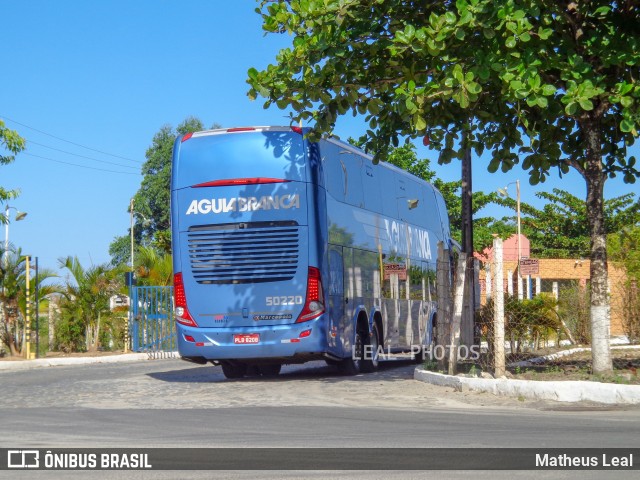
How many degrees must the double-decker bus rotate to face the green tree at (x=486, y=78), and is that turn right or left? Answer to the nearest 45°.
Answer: approximately 90° to its right

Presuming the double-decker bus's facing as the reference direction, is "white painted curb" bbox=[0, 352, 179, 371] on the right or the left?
on its left

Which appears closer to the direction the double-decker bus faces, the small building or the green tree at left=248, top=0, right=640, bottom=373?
the small building

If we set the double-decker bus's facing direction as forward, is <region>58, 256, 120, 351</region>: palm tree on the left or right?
on its left

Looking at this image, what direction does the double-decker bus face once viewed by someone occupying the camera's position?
facing away from the viewer and to the right of the viewer

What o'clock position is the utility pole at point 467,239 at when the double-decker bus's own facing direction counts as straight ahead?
The utility pole is roughly at 1 o'clock from the double-decker bus.
